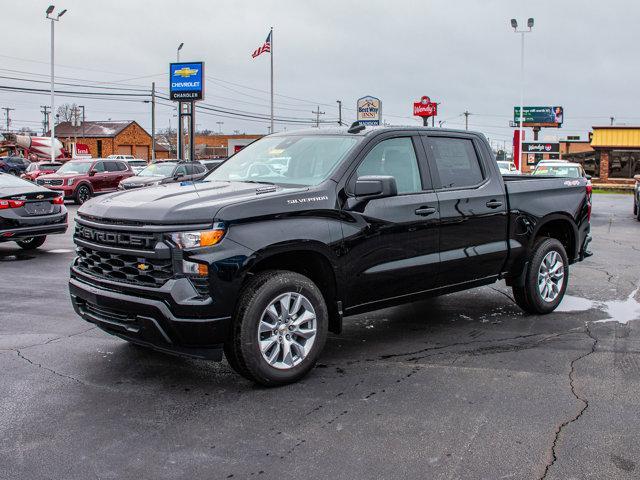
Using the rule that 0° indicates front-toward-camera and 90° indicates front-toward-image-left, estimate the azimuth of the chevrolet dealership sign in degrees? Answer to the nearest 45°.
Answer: approximately 0°

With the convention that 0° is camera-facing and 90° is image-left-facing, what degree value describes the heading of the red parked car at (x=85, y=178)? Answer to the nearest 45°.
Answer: approximately 45°

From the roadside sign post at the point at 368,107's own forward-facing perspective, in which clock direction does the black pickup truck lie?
The black pickup truck is roughly at 12 o'clock from the roadside sign post.

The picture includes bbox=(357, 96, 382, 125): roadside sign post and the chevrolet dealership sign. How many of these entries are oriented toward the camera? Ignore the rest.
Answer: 2

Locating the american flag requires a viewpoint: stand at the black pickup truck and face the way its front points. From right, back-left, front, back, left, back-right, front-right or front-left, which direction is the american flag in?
back-right

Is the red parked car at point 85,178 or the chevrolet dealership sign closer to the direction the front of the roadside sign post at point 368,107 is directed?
the red parked car

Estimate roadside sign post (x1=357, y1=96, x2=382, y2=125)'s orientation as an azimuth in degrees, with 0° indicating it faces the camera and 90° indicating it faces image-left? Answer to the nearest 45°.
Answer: approximately 0°

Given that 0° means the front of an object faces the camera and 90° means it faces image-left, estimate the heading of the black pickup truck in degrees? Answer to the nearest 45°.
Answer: approximately 45°

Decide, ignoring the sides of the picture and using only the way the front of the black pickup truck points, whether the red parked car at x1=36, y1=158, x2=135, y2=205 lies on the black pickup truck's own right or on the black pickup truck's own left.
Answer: on the black pickup truck's own right

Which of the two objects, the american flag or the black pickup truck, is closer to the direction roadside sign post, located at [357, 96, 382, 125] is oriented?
the black pickup truck

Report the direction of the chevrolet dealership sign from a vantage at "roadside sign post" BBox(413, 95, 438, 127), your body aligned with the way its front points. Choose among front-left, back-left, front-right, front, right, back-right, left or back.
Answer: right

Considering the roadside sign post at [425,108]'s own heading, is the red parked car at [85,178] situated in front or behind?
in front

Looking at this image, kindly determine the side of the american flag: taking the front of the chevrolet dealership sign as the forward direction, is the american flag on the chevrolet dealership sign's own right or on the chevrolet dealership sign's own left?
on the chevrolet dealership sign's own left

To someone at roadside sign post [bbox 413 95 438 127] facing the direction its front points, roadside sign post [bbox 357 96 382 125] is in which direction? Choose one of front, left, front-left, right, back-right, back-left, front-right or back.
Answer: front-right
